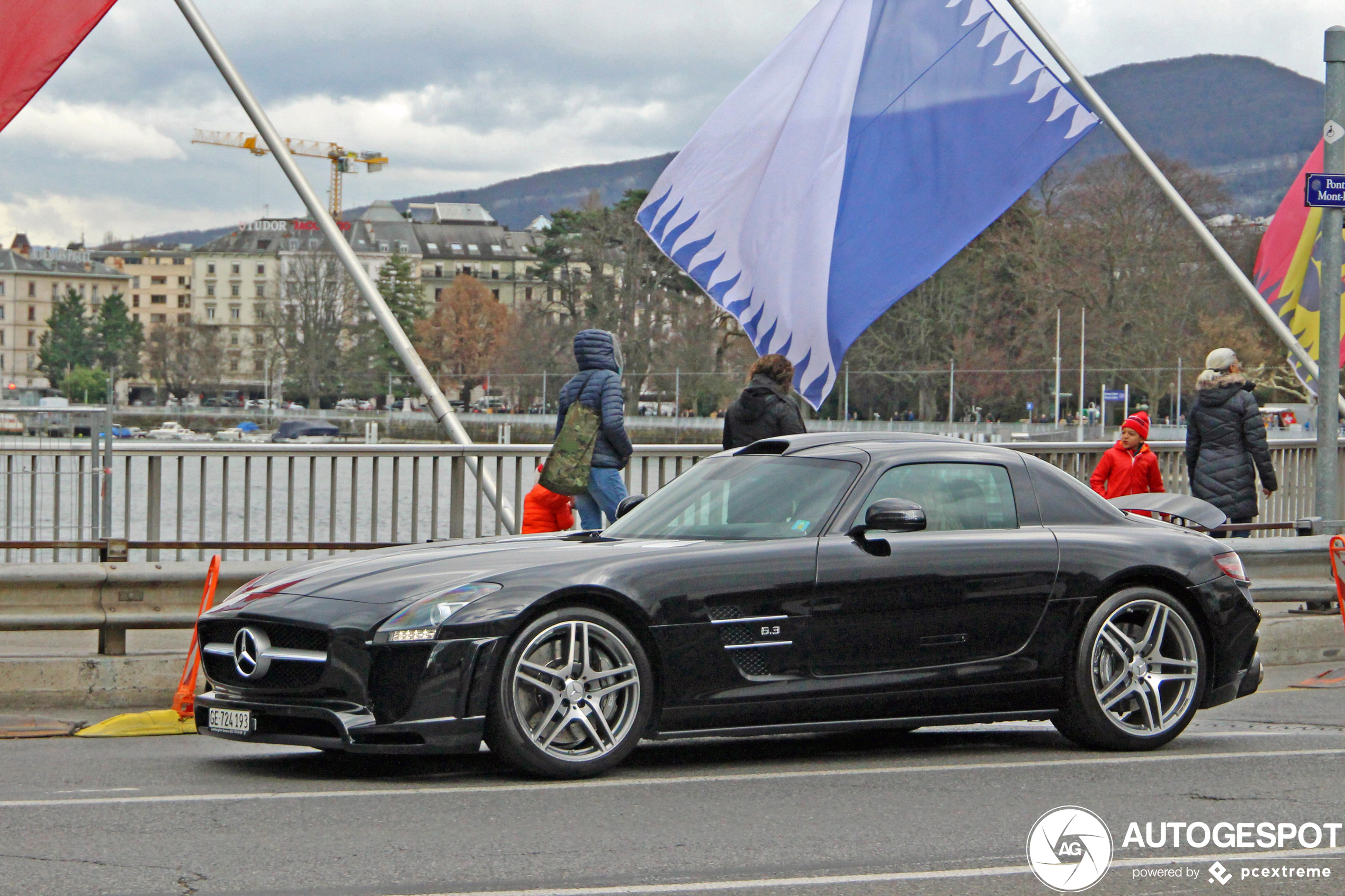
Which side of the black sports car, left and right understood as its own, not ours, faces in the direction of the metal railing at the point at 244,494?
right

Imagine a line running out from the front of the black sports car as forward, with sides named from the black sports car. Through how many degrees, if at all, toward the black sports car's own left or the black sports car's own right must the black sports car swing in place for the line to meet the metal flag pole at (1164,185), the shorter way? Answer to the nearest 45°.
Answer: approximately 180°

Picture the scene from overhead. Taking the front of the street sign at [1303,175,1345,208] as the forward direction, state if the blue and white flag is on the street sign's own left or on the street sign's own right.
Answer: on the street sign's own right

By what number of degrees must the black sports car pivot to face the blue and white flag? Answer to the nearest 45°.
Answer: approximately 135° to its right

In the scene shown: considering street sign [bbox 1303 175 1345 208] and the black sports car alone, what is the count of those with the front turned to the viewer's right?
0

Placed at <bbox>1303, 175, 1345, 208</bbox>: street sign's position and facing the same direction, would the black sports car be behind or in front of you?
in front

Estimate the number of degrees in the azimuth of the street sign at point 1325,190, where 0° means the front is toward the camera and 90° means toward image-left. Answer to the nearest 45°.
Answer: approximately 0°

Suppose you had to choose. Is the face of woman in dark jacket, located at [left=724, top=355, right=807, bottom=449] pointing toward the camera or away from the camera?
away from the camera

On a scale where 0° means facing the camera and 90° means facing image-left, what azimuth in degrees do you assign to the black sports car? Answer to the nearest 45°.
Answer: approximately 45°

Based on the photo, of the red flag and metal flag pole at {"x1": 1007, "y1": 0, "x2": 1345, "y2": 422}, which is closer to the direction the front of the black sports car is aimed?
the red flag
